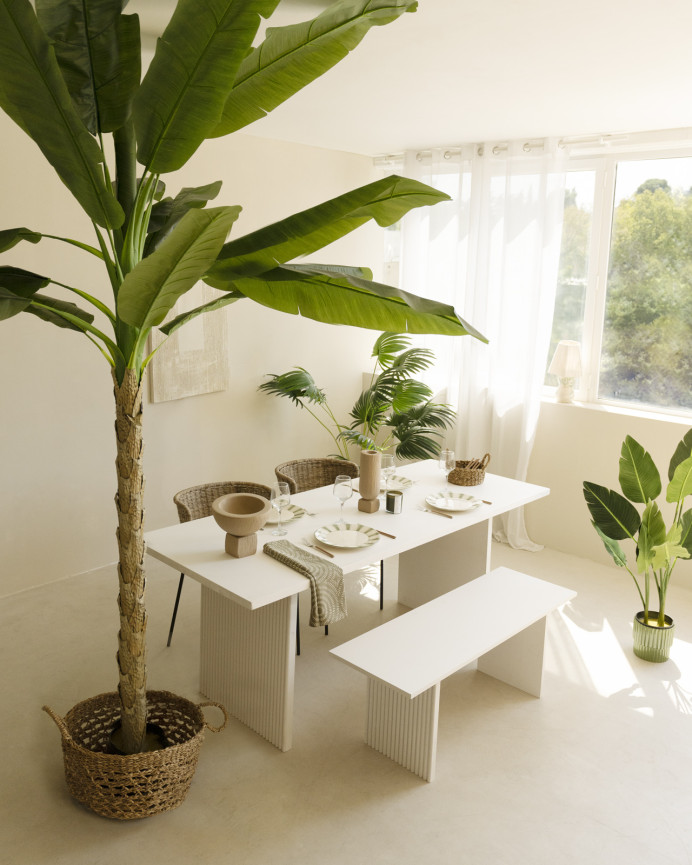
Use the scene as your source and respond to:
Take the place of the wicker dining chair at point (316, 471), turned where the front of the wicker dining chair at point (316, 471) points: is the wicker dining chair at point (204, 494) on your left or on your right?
on your right

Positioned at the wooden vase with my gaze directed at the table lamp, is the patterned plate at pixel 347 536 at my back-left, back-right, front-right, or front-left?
back-right

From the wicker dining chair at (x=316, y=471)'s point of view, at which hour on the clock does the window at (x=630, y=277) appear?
The window is roughly at 10 o'clock from the wicker dining chair.

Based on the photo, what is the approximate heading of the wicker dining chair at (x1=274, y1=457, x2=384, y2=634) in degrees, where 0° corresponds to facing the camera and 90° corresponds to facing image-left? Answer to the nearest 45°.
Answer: approximately 315°

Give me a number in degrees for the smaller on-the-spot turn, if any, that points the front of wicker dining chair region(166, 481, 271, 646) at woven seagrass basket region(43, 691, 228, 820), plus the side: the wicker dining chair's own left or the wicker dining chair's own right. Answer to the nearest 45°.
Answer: approximately 45° to the wicker dining chair's own right

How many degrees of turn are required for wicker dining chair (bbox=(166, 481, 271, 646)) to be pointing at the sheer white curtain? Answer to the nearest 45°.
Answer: approximately 90° to its left

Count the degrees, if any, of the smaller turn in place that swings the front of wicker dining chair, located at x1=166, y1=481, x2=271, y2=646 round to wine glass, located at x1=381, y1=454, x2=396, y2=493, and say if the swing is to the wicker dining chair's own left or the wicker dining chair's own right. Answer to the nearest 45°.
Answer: approximately 45° to the wicker dining chair's own left

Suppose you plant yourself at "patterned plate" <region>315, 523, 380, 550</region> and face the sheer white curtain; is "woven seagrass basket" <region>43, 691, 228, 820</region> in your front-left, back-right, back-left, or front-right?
back-left

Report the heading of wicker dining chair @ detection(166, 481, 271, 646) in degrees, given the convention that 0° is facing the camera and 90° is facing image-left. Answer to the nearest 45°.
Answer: approximately 315°

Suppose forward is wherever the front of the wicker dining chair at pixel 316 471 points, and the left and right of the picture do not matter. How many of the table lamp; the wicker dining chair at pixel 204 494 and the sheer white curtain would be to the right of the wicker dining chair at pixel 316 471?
1
